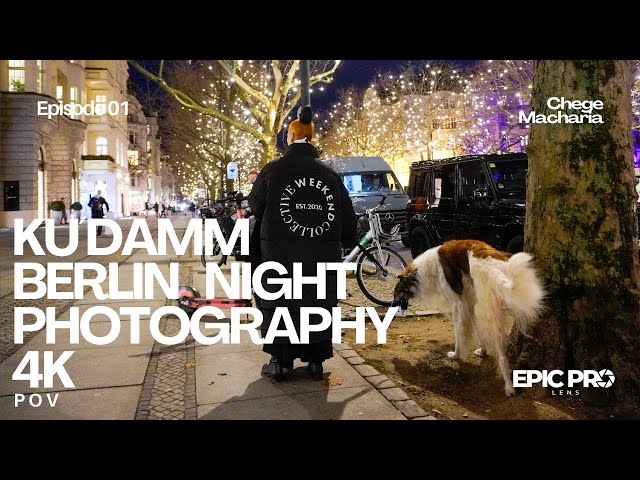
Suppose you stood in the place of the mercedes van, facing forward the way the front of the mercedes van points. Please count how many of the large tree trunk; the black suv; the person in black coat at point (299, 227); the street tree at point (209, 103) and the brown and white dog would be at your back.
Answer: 1

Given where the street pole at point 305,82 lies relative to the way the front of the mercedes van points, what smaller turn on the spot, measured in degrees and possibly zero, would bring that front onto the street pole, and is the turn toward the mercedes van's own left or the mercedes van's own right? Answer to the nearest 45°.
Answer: approximately 45° to the mercedes van's own right

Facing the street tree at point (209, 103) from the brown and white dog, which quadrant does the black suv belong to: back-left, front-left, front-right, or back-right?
front-right

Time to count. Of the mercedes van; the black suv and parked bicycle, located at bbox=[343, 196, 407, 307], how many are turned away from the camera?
0

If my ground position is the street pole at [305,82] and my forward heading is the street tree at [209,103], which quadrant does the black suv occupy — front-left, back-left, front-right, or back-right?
back-right

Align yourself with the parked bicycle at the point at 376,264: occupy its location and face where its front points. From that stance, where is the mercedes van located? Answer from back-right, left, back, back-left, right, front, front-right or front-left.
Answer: back-left

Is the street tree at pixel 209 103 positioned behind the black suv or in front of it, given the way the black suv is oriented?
behind

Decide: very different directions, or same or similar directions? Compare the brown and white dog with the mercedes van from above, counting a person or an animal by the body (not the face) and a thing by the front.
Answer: very different directions

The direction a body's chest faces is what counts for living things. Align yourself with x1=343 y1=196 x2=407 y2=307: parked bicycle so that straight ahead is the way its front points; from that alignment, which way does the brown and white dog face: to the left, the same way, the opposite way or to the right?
the opposite way
